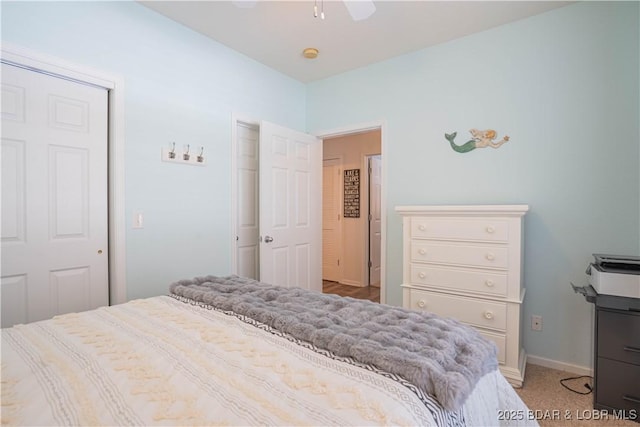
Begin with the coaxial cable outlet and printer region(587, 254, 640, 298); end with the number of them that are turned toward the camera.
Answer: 2

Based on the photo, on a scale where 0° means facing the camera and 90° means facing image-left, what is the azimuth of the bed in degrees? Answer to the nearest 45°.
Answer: approximately 225°

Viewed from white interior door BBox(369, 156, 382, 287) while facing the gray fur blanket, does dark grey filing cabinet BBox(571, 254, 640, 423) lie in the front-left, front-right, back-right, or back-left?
front-left

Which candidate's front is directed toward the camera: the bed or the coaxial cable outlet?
the coaxial cable outlet

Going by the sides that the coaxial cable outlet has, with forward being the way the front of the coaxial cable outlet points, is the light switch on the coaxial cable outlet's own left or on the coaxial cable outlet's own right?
on the coaxial cable outlet's own right

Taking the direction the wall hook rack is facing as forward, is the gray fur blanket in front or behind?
in front

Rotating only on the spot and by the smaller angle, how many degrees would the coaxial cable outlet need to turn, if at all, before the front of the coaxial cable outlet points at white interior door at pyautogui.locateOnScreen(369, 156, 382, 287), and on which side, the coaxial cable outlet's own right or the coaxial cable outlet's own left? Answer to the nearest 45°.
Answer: approximately 135° to the coaxial cable outlet's own right

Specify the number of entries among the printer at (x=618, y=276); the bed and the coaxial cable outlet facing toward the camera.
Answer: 2

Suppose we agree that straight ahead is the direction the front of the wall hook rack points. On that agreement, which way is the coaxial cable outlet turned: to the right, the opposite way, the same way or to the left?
to the right

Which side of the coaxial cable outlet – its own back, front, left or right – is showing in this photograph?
front

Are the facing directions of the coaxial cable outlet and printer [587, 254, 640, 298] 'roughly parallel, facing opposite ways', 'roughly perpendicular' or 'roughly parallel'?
roughly parallel

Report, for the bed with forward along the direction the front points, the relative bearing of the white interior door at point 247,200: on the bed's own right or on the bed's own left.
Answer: on the bed's own left

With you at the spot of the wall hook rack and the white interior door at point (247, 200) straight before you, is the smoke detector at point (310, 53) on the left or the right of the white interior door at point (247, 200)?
right

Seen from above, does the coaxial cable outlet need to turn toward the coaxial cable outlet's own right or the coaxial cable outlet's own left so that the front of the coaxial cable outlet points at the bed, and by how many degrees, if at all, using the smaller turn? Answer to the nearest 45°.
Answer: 0° — it already faces it

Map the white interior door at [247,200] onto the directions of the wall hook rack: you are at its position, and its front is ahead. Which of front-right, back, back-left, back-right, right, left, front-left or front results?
left

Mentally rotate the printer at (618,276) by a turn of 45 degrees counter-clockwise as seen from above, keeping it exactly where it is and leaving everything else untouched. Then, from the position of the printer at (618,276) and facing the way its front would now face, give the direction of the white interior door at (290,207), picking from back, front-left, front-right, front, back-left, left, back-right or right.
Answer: back-right
